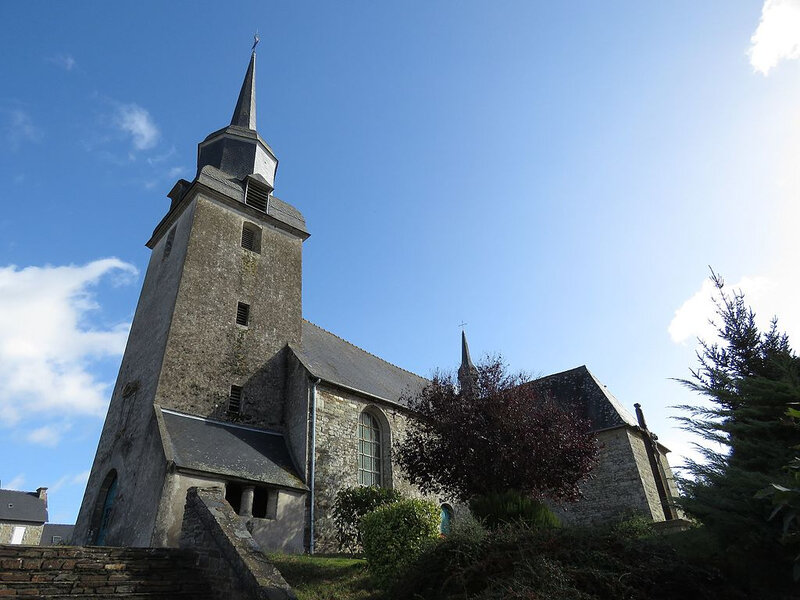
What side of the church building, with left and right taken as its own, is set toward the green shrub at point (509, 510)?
left

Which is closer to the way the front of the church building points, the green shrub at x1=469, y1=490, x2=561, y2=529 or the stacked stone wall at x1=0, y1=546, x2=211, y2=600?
the stacked stone wall

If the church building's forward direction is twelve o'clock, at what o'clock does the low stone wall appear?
The low stone wall is roughly at 10 o'clock from the church building.

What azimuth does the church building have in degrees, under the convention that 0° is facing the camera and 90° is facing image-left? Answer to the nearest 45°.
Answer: approximately 45°

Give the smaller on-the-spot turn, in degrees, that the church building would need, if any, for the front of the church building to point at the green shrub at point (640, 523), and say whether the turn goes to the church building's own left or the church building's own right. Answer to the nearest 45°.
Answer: approximately 135° to the church building's own left

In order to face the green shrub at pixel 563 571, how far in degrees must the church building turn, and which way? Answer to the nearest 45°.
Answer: approximately 90° to its left

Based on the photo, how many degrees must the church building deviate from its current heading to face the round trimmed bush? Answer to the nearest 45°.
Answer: approximately 90° to its left
